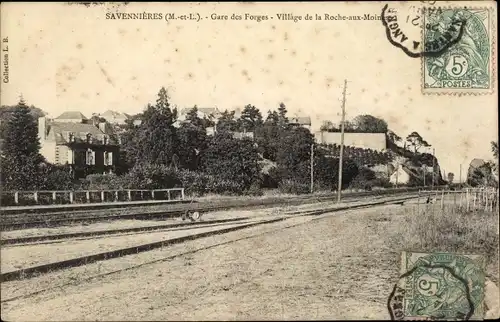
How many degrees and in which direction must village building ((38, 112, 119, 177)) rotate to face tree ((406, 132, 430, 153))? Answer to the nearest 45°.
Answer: approximately 45° to its left

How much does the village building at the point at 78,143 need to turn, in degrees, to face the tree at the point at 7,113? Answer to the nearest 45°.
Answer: approximately 135° to its right

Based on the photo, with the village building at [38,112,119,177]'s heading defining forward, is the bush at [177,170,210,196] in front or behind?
in front

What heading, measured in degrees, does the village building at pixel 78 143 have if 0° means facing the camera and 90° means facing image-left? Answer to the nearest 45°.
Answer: approximately 315°
